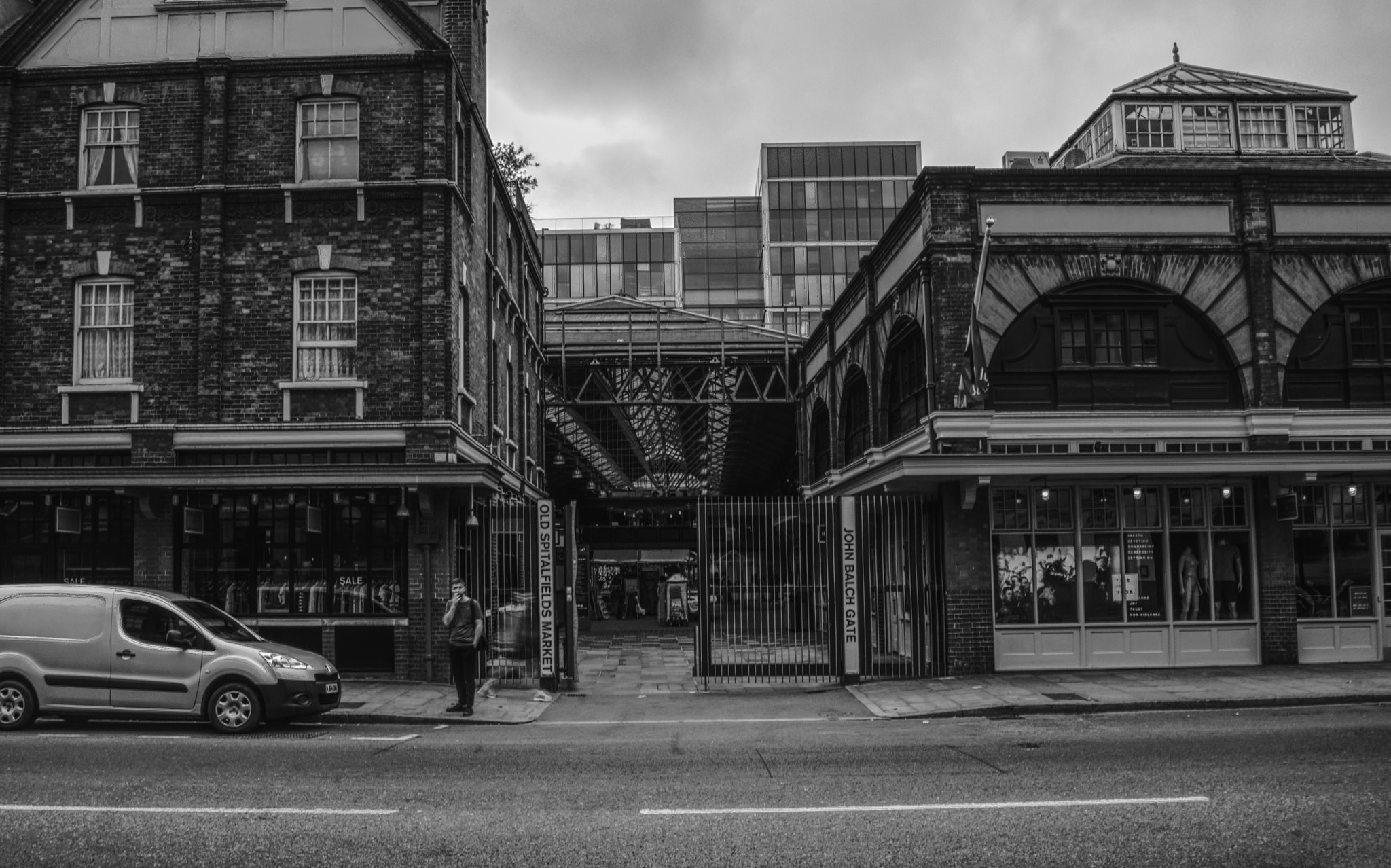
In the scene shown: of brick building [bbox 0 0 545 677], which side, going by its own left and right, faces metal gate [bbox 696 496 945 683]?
left

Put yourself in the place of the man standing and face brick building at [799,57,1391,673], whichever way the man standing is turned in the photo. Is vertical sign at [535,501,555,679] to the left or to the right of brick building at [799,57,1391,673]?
left

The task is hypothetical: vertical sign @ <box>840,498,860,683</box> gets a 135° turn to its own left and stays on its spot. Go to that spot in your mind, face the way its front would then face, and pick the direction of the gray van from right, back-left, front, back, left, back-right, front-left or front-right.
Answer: back

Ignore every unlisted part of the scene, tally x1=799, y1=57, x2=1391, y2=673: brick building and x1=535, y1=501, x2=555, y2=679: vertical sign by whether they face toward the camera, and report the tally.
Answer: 2

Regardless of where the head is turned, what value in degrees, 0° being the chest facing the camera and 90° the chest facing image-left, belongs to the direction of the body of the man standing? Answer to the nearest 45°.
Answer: approximately 45°

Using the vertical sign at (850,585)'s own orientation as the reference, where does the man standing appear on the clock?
The man standing is roughly at 2 o'clock from the vertical sign.

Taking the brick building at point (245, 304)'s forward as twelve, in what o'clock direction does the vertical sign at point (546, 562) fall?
The vertical sign is roughly at 10 o'clock from the brick building.

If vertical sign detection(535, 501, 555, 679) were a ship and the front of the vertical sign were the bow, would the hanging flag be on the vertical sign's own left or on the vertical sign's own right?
on the vertical sign's own left

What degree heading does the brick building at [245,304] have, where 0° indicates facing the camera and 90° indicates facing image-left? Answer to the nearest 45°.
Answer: approximately 0°

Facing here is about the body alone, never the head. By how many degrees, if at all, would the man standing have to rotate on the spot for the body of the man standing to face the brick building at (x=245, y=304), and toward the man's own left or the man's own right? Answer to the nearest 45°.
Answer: approximately 90° to the man's own right
